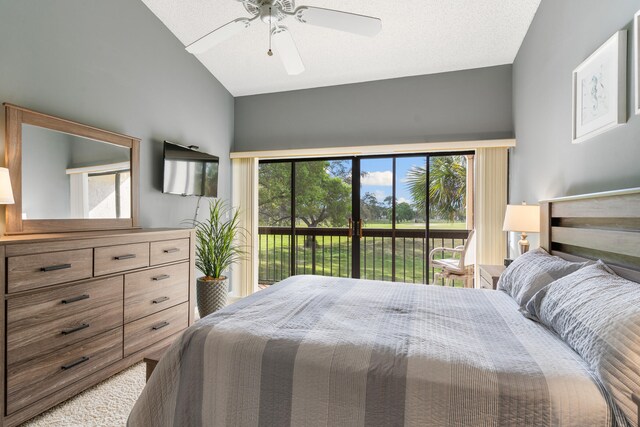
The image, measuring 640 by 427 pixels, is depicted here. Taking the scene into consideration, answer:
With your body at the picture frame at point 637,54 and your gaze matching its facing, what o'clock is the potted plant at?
The potted plant is roughly at 1 o'clock from the picture frame.

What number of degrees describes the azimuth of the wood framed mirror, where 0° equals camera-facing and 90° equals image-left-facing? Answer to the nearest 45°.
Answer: approximately 315°

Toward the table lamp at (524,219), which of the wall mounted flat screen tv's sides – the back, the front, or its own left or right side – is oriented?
front

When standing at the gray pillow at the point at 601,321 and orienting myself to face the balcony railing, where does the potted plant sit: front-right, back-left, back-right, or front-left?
front-left

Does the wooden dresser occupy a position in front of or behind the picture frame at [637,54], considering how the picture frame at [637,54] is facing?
in front

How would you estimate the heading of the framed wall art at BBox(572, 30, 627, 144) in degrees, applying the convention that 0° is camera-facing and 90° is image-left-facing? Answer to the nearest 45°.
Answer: approximately 45°

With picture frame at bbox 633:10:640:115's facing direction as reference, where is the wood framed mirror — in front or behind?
in front

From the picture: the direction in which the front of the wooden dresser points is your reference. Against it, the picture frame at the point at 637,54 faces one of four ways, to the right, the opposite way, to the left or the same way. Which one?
the opposite way

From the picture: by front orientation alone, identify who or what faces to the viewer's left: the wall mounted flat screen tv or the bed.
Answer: the bed

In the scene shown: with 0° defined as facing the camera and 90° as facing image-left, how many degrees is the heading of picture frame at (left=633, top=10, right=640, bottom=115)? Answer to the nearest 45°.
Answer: approximately 45°

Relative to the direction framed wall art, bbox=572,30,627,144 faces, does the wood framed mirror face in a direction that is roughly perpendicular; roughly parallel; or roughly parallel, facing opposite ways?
roughly parallel, facing opposite ways

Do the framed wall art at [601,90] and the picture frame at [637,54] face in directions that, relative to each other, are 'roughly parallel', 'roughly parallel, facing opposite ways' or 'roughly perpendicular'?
roughly parallel

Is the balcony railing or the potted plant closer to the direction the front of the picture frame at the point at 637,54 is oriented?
the potted plant

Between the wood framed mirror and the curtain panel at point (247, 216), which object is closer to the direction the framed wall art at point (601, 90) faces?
the wood framed mirror

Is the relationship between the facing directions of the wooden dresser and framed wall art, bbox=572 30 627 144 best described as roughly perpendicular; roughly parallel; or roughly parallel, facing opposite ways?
roughly parallel, facing opposite ways

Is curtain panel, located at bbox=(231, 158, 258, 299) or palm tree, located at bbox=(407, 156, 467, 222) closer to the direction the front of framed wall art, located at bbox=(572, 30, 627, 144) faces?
the curtain panel

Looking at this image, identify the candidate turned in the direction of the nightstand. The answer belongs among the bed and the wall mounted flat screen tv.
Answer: the wall mounted flat screen tv

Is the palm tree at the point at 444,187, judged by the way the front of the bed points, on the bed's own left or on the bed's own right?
on the bed's own right
